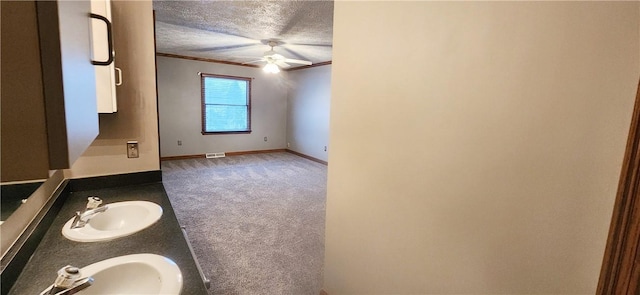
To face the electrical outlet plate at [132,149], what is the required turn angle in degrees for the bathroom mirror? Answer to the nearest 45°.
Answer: approximately 90° to its left

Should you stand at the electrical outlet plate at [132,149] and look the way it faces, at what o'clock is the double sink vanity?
The double sink vanity is roughly at 12 o'clock from the electrical outlet plate.

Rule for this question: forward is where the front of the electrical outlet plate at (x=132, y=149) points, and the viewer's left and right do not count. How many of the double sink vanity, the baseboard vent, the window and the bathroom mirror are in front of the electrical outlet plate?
2

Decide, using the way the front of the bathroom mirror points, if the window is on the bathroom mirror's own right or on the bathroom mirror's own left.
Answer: on the bathroom mirror's own left

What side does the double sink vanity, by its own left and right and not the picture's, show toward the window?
left

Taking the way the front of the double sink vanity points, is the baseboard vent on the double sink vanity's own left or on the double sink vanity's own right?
on the double sink vanity's own left

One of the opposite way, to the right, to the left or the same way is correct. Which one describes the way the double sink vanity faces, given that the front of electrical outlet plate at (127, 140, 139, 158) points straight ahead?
to the left

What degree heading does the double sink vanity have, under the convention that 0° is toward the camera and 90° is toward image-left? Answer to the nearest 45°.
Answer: approximately 270°

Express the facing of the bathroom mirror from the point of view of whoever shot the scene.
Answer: facing to the right of the viewer

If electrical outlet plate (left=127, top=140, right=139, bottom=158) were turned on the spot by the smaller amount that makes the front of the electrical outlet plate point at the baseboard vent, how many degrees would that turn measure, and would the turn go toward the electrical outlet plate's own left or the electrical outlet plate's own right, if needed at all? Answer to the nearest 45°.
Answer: approximately 180°
